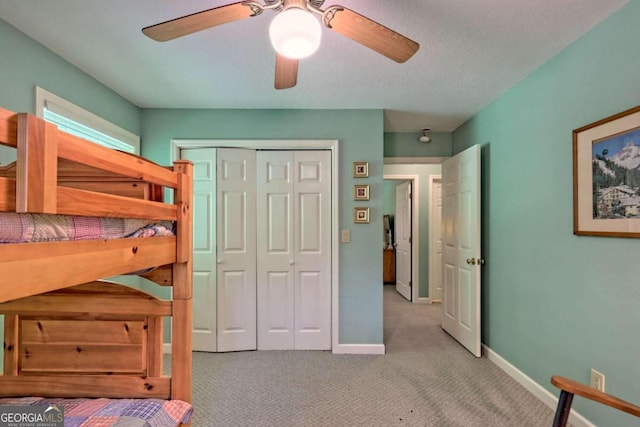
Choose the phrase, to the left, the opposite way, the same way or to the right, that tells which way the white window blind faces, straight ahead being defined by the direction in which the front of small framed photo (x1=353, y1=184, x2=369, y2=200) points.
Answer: to the left

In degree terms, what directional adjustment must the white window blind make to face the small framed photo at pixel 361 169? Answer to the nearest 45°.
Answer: approximately 45° to its left

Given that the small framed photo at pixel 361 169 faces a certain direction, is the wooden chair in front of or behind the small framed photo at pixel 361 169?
in front

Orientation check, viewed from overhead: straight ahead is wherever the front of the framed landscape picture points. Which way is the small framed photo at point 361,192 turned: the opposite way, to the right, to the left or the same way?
to the left

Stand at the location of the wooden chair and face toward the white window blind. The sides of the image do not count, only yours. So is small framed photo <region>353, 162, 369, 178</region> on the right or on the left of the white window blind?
right

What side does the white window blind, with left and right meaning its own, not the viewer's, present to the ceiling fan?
front

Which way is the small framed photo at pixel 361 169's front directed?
toward the camera

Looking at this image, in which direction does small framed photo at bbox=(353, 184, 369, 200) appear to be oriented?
toward the camera

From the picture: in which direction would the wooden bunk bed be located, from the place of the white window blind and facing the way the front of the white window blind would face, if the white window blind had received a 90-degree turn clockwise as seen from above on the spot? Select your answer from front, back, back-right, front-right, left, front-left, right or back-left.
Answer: front-left

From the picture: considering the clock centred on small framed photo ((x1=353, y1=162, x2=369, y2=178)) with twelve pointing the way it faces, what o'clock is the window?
The window is roughly at 2 o'clock from the small framed photo.

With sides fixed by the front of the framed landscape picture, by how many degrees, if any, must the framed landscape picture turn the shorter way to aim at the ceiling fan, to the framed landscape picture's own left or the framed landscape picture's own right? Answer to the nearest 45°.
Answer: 0° — it already faces it

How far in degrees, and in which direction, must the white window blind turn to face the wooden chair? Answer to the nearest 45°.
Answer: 0° — it already faces it

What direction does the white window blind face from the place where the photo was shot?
facing the viewer and to the right of the viewer

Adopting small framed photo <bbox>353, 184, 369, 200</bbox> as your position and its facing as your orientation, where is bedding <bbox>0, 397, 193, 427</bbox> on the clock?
The bedding is roughly at 1 o'clock from the small framed photo.

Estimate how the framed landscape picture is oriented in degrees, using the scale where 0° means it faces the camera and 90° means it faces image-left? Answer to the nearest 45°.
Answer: approximately 45°

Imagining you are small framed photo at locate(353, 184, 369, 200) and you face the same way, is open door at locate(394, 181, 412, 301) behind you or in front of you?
behind

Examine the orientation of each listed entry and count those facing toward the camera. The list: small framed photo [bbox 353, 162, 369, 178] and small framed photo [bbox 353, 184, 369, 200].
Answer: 2

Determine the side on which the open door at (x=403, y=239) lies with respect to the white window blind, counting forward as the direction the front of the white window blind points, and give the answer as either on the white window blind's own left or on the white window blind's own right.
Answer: on the white window blind's own left

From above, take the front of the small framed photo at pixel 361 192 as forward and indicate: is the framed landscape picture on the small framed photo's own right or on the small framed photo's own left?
on the small framed photo's own left
